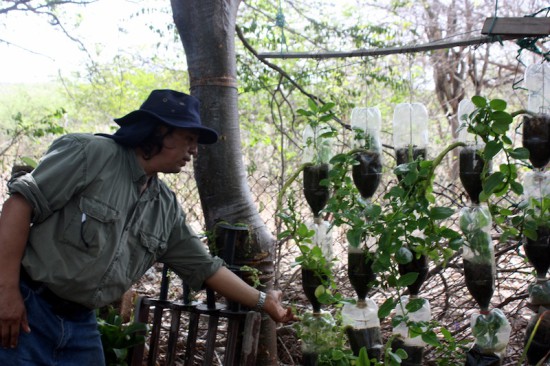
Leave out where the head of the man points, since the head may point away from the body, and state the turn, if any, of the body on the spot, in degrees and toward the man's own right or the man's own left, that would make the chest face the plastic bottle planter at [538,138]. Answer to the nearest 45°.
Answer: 0° — they already face it

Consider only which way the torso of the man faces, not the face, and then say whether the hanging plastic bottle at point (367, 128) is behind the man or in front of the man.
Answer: in front

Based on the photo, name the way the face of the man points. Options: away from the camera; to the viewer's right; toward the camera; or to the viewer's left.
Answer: to the viewer's right

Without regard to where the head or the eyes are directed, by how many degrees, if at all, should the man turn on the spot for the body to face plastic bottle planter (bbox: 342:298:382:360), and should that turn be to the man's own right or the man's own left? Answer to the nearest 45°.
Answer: approximately 45° to the man's own left

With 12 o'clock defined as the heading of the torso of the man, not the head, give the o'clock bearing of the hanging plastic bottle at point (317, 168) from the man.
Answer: The hanging plastic bottle is roughly at 11 o'clock from the man.

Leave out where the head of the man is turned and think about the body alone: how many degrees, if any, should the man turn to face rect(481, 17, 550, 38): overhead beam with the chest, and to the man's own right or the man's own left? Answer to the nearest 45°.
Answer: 0° — they already face it

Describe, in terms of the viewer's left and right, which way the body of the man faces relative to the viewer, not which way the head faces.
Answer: facing the viewer and to the right of the viewer
